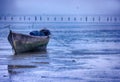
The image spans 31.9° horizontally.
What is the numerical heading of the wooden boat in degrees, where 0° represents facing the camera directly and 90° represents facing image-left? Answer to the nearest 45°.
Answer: approximately 45°
